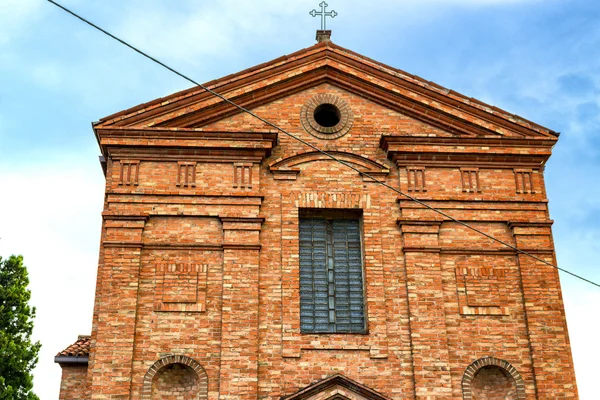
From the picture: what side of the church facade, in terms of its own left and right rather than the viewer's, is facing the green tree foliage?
right

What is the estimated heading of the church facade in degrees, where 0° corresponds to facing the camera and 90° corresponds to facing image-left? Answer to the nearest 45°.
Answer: approximately 0°
